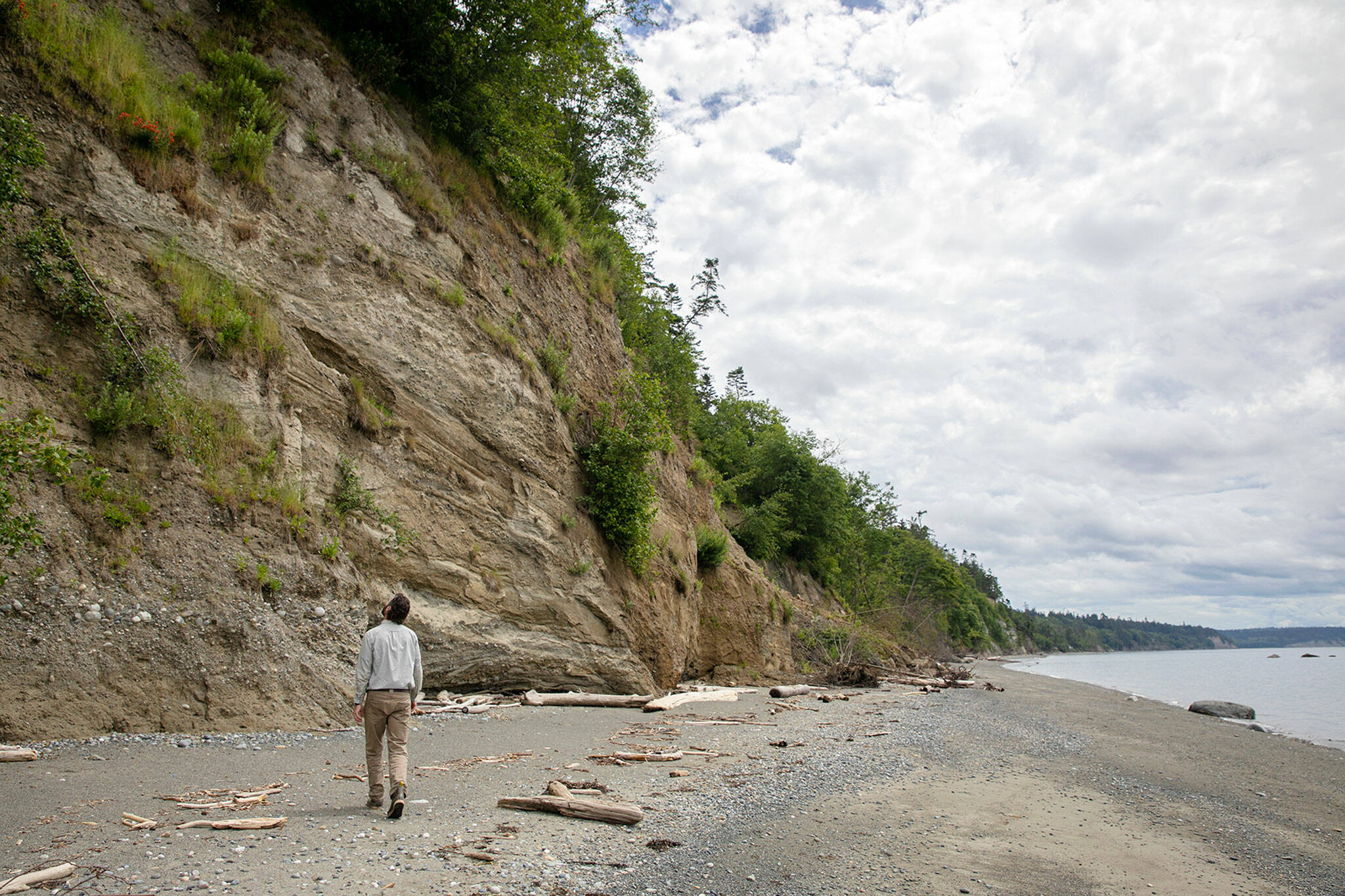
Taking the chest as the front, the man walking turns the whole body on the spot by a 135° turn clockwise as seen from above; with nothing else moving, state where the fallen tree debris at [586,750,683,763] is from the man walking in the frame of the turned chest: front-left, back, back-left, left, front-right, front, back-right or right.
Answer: left

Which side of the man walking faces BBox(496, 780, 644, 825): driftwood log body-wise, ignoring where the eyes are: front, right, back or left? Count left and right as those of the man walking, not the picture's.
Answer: right

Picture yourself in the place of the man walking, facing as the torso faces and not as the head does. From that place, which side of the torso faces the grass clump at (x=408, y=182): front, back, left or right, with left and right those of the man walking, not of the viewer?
front

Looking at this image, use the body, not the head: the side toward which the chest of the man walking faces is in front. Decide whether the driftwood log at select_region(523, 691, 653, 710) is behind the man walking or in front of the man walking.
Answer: in front

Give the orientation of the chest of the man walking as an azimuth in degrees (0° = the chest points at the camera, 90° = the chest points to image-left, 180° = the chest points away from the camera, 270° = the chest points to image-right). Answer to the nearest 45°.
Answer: approximately 180°

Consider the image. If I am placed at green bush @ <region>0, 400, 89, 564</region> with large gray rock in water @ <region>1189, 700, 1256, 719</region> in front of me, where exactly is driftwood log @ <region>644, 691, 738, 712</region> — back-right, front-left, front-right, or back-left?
front-left

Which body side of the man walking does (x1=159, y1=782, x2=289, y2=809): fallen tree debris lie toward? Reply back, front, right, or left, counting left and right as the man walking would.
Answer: left

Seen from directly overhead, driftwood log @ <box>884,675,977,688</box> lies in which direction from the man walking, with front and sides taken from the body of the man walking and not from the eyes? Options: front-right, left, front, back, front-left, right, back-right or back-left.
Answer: front-right

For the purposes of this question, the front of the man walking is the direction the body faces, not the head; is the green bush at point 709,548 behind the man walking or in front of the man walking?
in front
